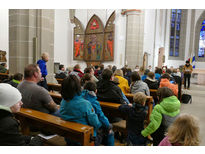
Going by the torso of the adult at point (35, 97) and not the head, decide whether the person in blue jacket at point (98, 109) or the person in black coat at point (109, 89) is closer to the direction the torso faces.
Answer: the person in black coat

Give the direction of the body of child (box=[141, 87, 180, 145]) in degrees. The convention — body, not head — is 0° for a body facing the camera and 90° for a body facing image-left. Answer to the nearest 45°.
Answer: approximately 135°

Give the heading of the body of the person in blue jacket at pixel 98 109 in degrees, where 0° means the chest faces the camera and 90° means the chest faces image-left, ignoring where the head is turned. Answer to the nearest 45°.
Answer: approximately 225°

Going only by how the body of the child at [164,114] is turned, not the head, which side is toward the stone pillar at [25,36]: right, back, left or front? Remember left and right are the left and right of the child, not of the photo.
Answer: front

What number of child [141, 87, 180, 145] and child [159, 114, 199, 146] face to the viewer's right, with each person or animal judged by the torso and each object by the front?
0

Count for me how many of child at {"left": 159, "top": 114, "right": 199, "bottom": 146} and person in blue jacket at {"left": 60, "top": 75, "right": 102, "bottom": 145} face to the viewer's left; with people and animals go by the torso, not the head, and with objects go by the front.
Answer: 0

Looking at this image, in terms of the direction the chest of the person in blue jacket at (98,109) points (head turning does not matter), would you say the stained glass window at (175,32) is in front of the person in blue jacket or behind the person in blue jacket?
in front

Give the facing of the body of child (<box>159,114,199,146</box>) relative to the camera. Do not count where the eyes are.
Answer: away from the camera

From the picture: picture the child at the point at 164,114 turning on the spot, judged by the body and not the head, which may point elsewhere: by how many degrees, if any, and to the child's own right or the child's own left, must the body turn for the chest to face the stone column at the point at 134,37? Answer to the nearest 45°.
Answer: approximately 45° to the child's own right
